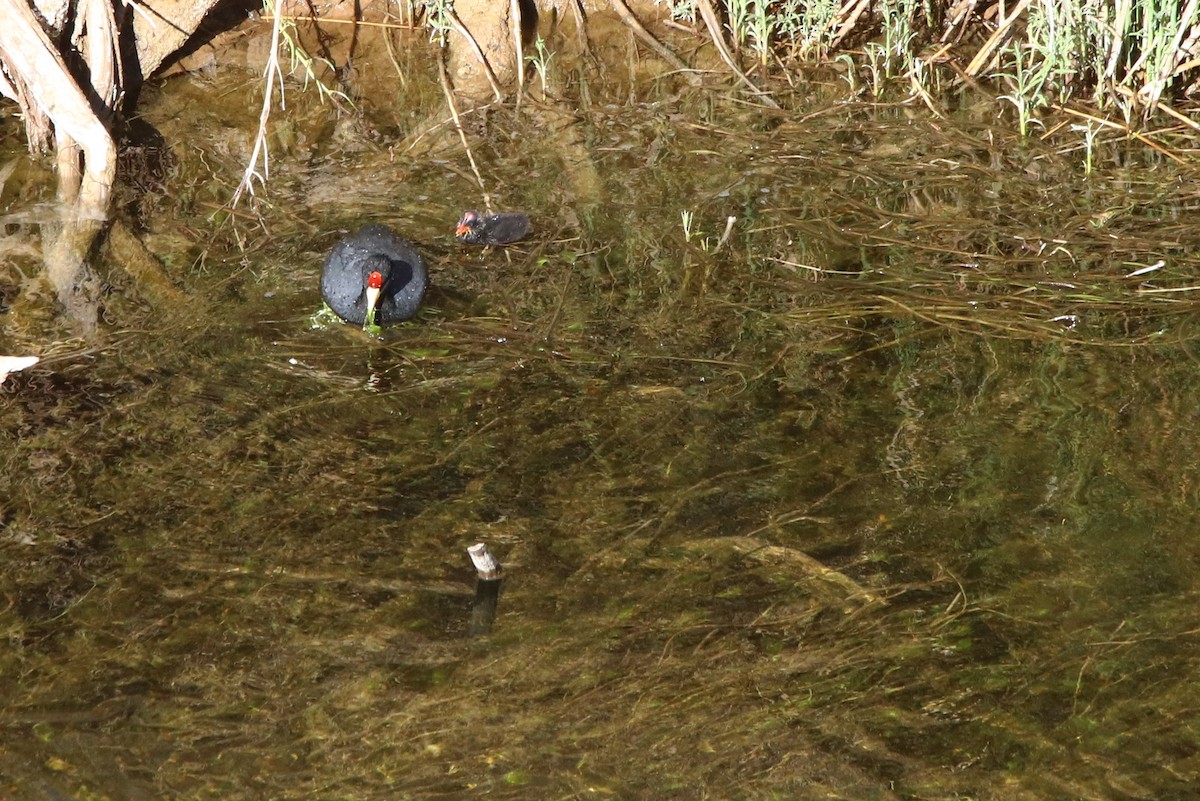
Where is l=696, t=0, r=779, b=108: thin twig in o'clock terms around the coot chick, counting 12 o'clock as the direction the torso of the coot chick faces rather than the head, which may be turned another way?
The thin twig is roughly at 4 o'clock from the coot chick.

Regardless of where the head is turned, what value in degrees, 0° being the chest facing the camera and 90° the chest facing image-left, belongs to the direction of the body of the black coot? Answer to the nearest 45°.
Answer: approximately 0°

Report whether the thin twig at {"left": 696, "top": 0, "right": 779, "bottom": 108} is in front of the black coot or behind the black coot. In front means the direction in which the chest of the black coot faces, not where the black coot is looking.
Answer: behind

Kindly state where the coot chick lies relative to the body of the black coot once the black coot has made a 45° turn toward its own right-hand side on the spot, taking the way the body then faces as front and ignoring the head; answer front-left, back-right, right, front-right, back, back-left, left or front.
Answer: back

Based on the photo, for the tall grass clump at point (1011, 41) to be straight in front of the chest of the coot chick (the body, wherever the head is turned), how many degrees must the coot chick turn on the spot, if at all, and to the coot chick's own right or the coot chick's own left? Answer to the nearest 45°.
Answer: approximately 135° to the coot chick's own right

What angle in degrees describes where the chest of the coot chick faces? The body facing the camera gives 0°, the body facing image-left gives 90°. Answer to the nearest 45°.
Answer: approximately 90°

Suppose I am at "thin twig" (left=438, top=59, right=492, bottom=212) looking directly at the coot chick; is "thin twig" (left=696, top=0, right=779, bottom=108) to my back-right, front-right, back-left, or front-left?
back-left

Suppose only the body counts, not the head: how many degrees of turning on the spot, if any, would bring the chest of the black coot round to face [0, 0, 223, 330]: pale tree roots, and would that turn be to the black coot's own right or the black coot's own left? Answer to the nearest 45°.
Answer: approximately 135° to the black coot's own right

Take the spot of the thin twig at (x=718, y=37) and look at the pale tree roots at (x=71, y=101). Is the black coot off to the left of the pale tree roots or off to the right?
left

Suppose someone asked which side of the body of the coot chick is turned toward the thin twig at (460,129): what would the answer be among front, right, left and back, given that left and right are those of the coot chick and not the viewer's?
right
